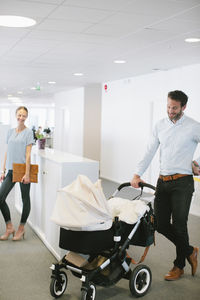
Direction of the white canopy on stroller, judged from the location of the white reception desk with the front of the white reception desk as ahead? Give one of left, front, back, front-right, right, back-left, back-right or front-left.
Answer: front-left

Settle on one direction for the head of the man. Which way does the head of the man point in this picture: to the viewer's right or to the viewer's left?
to the viewer's left

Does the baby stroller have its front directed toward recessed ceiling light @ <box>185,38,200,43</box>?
no

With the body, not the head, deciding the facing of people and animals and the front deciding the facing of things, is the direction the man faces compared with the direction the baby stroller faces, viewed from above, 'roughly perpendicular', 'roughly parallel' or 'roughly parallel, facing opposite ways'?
roughly parallel

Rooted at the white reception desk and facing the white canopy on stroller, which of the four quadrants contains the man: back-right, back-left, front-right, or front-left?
front-left

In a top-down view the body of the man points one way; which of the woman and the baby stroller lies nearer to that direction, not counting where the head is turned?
the baby stroller

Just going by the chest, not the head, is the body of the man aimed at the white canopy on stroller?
yes

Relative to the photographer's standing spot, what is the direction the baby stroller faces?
facing the viewer and to the left of the viewer

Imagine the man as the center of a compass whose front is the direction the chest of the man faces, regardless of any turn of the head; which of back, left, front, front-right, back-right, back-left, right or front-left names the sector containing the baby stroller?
front
